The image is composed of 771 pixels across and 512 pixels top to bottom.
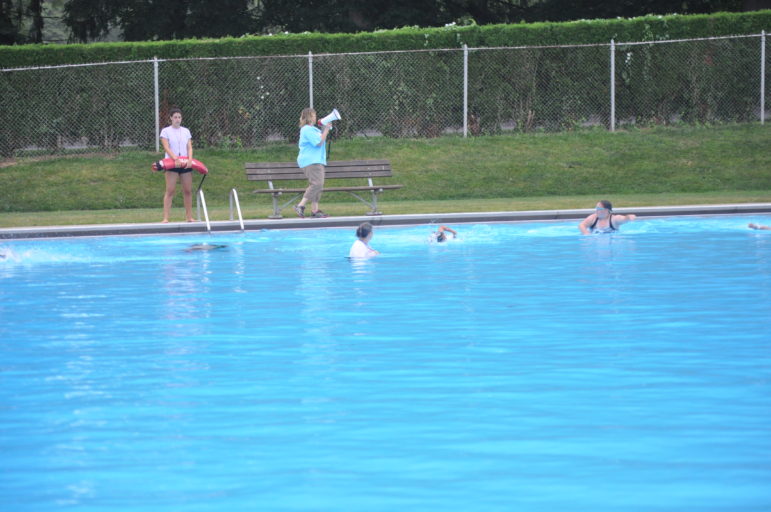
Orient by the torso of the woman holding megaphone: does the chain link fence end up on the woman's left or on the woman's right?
on the woman's left

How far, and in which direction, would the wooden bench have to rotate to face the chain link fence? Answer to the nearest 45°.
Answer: approximately 180°

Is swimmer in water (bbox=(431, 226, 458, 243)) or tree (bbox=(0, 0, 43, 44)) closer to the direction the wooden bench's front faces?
the swimmer in water

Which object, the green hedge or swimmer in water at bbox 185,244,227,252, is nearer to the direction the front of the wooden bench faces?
the swimmer in water

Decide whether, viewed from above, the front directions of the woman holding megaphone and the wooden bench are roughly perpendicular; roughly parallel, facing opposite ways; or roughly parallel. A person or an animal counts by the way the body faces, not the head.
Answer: roughly perpendicular

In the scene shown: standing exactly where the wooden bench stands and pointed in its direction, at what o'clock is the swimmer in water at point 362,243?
The swimmer in water is roughly at 12 o'clock from the wooden bench.

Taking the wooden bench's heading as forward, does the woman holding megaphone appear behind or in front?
in front

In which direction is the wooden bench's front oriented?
toward the camera

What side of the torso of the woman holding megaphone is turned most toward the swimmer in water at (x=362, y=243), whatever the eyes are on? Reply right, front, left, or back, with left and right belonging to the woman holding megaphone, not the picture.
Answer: right

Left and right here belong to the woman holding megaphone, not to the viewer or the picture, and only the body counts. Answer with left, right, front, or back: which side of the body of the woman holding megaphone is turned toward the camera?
right

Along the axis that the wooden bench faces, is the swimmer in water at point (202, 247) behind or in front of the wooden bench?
in front
